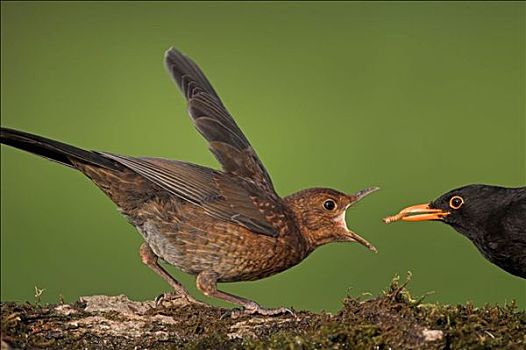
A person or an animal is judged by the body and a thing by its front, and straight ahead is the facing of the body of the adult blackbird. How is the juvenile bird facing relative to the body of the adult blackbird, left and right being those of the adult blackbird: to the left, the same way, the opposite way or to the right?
the opposite way

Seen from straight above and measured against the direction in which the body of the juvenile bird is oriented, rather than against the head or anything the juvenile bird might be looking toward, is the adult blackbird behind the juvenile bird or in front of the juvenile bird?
in front

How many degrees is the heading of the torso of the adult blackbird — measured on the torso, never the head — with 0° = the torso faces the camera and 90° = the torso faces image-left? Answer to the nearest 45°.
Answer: approximately 90°

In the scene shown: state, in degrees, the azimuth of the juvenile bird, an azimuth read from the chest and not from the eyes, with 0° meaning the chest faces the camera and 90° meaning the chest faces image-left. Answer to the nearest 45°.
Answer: approximately 270°

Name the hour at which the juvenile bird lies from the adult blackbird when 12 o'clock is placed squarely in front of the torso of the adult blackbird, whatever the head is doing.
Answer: The juvenile bird is roughly at 11 o'clock from the adult blackbird.

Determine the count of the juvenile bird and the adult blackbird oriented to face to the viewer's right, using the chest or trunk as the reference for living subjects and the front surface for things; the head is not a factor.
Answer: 1
